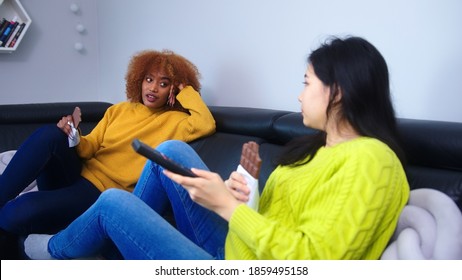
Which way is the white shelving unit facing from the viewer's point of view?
toward the camera
